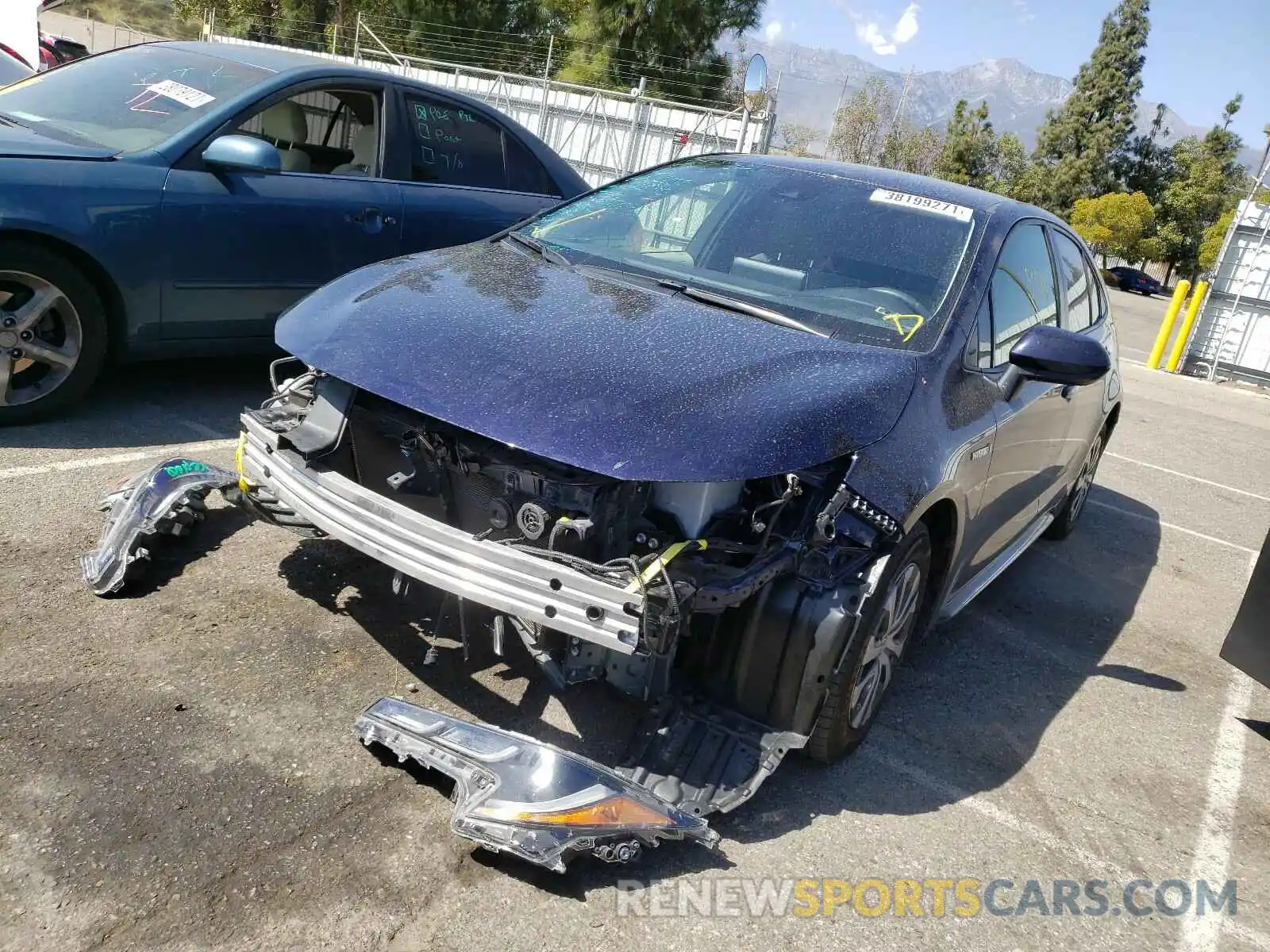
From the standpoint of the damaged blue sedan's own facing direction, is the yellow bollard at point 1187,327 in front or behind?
behind

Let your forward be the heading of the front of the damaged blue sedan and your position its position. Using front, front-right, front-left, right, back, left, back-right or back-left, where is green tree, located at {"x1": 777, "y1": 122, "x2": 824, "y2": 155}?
back-right

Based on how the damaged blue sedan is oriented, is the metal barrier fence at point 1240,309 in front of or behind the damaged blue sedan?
behind

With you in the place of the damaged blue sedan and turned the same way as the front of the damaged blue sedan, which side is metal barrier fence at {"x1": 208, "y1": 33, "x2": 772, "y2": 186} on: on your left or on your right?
on your right

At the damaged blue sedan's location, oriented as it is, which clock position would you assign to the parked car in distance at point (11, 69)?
The parked car in distance is roughly at 3 o'clock from the damaged blue sedan.

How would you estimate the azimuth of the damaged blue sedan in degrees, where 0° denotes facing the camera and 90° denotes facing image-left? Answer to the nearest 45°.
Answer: approximately 45°

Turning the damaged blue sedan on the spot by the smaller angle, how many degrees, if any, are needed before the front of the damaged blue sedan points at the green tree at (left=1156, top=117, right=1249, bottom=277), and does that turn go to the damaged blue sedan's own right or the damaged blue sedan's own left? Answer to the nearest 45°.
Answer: approximately 180°

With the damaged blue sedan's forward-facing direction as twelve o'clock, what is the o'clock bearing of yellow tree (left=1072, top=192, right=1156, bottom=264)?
The yellow tree is roughly at 5 o'clock from the damaged blue sedan.

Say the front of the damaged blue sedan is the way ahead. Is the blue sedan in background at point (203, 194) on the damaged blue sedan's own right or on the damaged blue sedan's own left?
on the damaged blue sedan's own right

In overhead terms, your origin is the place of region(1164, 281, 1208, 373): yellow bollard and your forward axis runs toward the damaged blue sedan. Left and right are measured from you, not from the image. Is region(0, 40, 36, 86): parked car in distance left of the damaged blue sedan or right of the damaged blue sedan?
right

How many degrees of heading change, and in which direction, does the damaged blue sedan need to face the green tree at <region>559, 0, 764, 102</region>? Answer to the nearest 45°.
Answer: approximately 135° to its right

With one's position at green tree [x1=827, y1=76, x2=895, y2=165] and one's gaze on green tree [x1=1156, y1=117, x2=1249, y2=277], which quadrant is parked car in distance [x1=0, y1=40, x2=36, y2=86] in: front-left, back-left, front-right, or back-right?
front-right

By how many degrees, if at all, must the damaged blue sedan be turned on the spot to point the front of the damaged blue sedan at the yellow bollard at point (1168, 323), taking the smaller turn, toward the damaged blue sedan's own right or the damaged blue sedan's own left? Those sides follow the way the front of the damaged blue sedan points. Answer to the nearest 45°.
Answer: approximately 180°

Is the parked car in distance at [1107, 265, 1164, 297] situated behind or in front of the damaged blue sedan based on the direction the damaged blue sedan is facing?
behind
